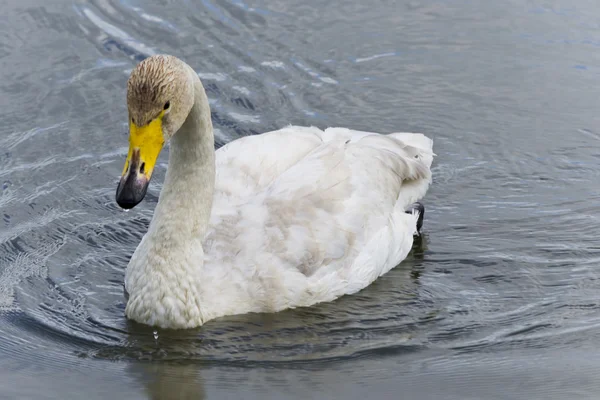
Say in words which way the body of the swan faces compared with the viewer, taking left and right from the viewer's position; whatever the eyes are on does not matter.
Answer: facing the viewer and to the left of the viewer
